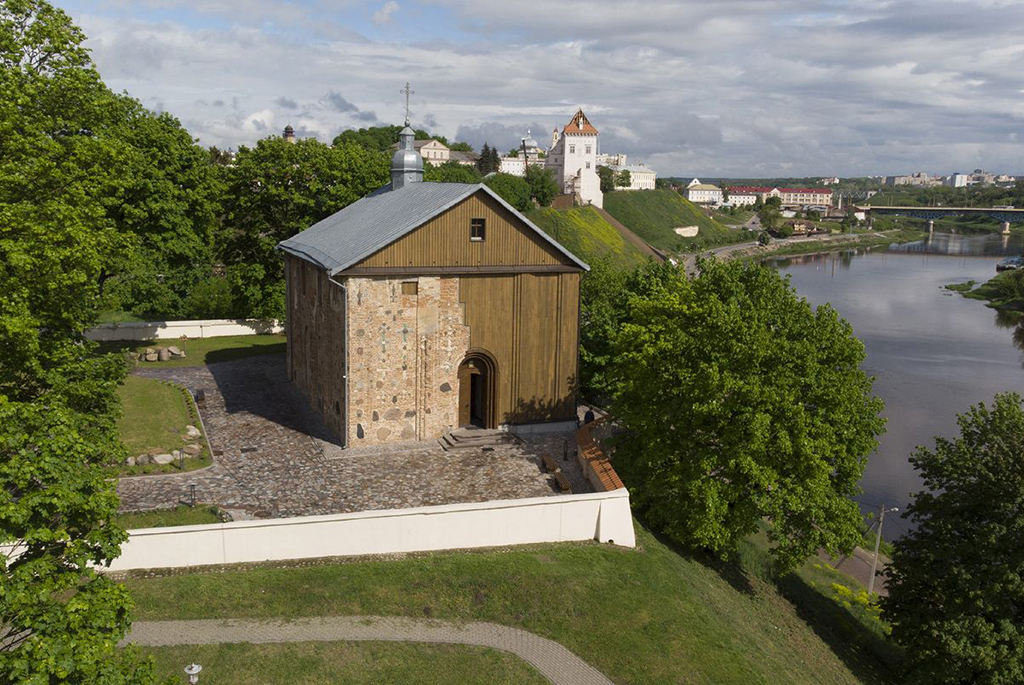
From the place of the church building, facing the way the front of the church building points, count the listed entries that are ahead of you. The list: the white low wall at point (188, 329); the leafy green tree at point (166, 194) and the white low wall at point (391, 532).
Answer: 1

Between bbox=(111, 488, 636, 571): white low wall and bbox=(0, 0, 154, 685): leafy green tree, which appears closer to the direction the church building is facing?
the white low wall

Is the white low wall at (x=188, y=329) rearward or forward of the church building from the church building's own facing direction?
rearward

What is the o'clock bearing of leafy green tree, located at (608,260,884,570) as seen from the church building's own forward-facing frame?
The leafy green tree is roughly at 10 o'clock from the church building.

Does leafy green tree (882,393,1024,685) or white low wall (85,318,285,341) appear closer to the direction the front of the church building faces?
the leafy green tree

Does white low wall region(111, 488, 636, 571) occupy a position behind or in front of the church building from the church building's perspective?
in front

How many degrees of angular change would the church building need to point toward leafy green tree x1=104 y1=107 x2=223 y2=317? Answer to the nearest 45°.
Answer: approximately 135° to its right

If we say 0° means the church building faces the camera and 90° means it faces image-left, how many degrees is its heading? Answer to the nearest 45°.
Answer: approximately 0°

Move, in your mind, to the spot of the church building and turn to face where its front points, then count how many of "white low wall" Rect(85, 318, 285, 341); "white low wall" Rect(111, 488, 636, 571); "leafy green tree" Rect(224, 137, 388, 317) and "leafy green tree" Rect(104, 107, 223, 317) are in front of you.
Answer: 1

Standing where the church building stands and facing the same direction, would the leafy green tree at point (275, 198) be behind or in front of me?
behind

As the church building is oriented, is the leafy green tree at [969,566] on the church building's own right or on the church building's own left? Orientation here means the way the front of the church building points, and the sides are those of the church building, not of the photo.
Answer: on the church building's own left

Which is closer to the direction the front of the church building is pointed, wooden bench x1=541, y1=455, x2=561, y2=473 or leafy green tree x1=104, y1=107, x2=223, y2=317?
the wooden bench

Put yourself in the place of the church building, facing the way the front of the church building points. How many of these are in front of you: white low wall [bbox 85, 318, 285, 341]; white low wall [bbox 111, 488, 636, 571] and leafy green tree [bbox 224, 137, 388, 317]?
1

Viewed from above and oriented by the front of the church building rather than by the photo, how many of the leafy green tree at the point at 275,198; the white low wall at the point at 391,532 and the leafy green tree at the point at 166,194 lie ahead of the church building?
1

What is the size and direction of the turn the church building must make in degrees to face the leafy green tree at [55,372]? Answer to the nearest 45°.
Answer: approximately 45° to its right
